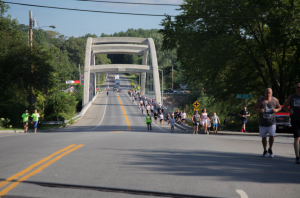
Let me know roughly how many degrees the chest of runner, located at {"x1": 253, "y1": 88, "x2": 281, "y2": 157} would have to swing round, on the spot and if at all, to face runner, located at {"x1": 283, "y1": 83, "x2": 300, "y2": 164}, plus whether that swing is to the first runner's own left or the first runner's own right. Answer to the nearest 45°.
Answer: approximately 45° to the first runner's own left

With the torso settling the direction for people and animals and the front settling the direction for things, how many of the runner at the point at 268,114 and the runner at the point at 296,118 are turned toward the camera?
2

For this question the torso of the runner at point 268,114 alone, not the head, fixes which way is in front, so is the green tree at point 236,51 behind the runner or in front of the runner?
behind

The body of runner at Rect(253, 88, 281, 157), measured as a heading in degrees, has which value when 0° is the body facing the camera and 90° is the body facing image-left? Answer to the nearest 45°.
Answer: approximately 0°

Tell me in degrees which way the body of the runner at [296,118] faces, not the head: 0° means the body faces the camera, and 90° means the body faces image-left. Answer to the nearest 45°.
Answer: approximately 0°

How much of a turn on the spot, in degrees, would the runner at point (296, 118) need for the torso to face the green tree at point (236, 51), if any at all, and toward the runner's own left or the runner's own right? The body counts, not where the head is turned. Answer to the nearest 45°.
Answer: approximately 180°

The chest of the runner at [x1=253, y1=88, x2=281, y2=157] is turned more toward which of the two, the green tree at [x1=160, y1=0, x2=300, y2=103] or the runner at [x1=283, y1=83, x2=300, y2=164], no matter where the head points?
the runner

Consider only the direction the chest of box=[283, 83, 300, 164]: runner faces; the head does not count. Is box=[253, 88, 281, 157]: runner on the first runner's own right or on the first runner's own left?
on the first runner's own right
